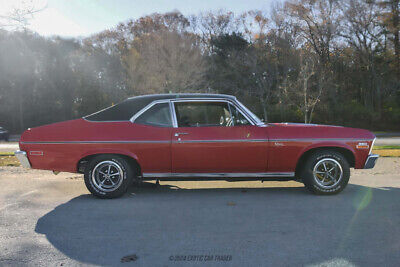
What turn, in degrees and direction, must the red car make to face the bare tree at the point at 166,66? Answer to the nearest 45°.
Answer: approximately 90° to its left

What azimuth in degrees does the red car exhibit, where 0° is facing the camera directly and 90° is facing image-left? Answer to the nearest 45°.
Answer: approximately 270°
